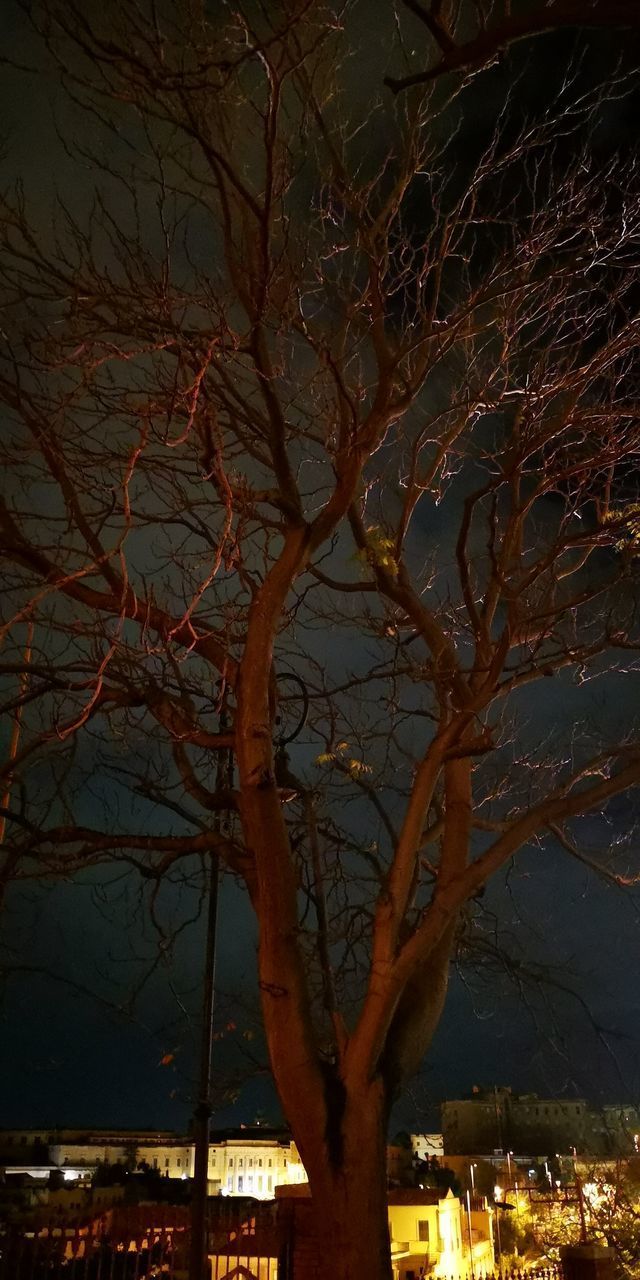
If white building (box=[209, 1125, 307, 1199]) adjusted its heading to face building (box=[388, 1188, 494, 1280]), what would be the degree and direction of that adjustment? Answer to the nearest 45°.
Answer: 0° — it already faces it

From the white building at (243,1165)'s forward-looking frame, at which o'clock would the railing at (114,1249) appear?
The railing is roughly at 12 o'clock from the white building.

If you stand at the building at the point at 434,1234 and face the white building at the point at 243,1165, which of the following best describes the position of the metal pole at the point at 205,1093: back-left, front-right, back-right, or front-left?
back-left

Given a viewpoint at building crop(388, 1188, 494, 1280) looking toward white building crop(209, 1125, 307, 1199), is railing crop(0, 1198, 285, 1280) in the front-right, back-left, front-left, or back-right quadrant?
back-left

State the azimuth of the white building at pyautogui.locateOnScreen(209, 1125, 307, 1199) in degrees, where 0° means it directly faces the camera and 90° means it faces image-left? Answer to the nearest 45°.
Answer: approximately 0°

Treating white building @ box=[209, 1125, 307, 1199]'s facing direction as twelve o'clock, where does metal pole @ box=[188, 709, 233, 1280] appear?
The metal pole is roughly at 12 o'clock from the white building.
